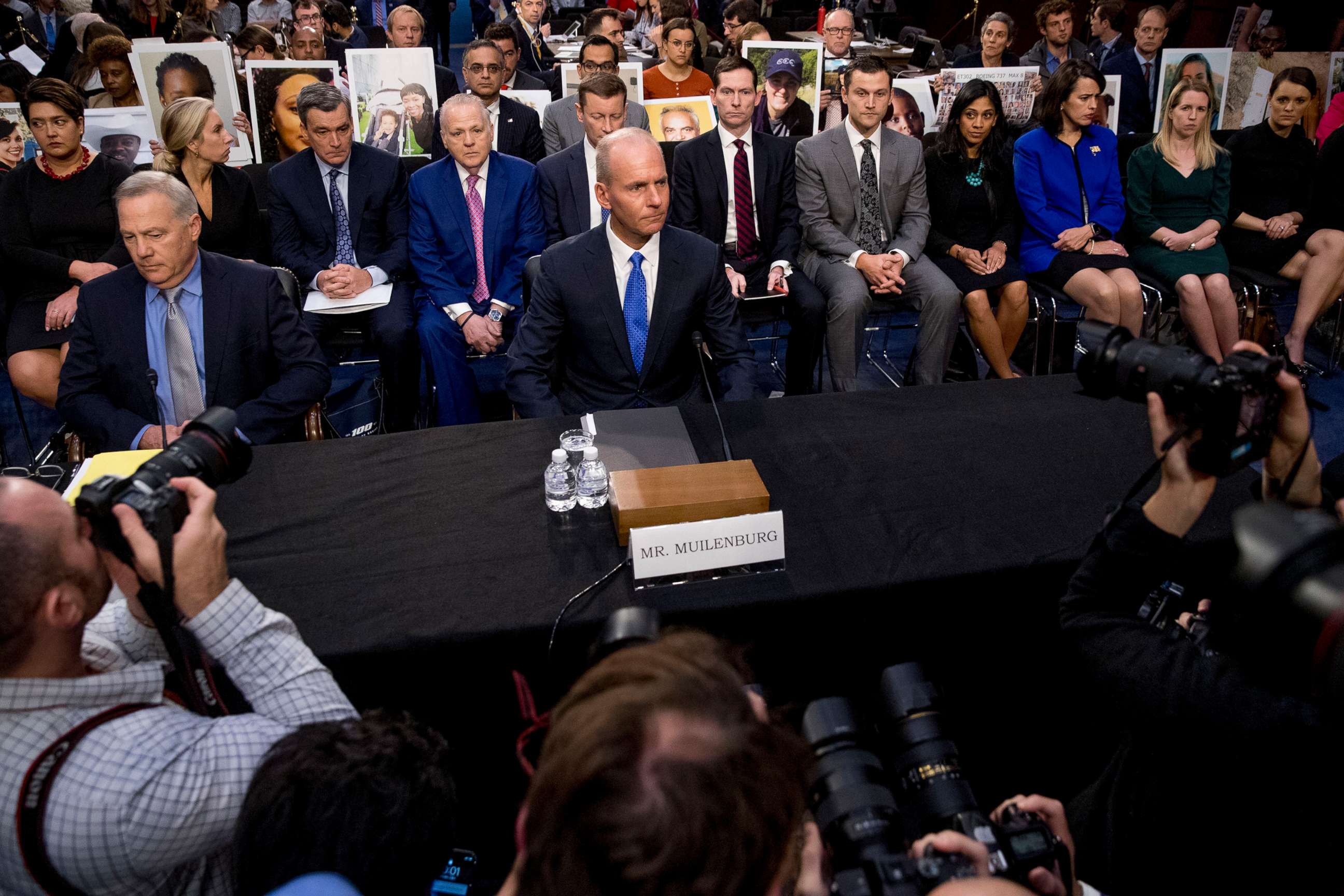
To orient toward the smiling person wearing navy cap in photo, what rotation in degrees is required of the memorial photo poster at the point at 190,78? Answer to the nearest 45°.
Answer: approximately 90° to its left

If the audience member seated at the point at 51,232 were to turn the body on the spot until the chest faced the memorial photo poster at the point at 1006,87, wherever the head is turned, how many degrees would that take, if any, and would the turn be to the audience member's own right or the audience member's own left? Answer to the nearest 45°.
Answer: approximately 90° to the audience member's own left

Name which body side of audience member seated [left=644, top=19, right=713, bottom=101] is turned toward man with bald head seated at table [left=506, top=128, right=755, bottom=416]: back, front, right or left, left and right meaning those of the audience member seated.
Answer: front

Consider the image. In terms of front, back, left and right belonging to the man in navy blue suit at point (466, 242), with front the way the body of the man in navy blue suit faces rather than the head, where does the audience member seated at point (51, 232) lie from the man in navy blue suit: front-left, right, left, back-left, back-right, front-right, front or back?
right

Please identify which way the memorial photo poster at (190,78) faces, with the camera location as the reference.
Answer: facing the viewer

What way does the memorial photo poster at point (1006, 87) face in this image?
toward the camera

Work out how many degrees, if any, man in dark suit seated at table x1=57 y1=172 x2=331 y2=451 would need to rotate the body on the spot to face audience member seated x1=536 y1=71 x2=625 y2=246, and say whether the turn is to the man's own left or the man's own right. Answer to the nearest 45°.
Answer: approximately 135° to the man's own left

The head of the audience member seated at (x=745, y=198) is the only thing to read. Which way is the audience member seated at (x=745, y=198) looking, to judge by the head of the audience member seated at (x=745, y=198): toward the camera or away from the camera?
toward the camera

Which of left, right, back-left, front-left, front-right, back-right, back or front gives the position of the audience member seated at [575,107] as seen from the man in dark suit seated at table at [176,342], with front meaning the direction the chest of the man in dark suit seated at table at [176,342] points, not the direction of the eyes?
back-left

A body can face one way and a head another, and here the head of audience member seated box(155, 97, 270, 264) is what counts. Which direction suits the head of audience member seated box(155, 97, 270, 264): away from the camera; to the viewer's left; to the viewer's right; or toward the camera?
to the viewer's right

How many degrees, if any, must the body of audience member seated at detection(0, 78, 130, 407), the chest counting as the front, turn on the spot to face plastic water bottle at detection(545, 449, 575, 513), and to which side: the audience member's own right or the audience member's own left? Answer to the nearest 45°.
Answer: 0° — they already face it

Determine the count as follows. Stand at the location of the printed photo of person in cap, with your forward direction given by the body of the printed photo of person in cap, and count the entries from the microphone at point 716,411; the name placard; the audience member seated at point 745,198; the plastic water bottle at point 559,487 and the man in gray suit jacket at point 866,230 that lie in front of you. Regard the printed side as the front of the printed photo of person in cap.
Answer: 5

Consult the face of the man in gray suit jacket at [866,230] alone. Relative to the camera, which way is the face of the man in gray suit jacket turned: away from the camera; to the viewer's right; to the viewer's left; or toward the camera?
toward the camera

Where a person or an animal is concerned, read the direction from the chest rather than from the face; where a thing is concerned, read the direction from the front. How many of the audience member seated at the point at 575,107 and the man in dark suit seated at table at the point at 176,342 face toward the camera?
2
